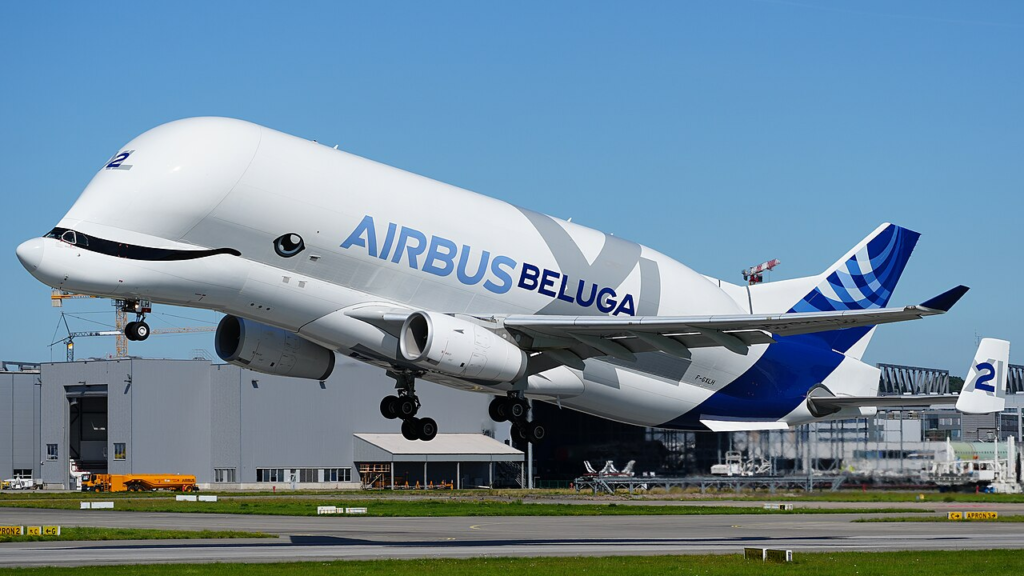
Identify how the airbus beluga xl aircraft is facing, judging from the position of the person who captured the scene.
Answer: facing the viewer and to the left of the viewer
